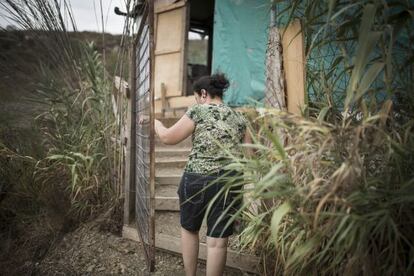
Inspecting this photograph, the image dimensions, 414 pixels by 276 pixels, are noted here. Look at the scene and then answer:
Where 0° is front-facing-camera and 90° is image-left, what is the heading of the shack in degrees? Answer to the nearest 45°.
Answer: approximately 0°
